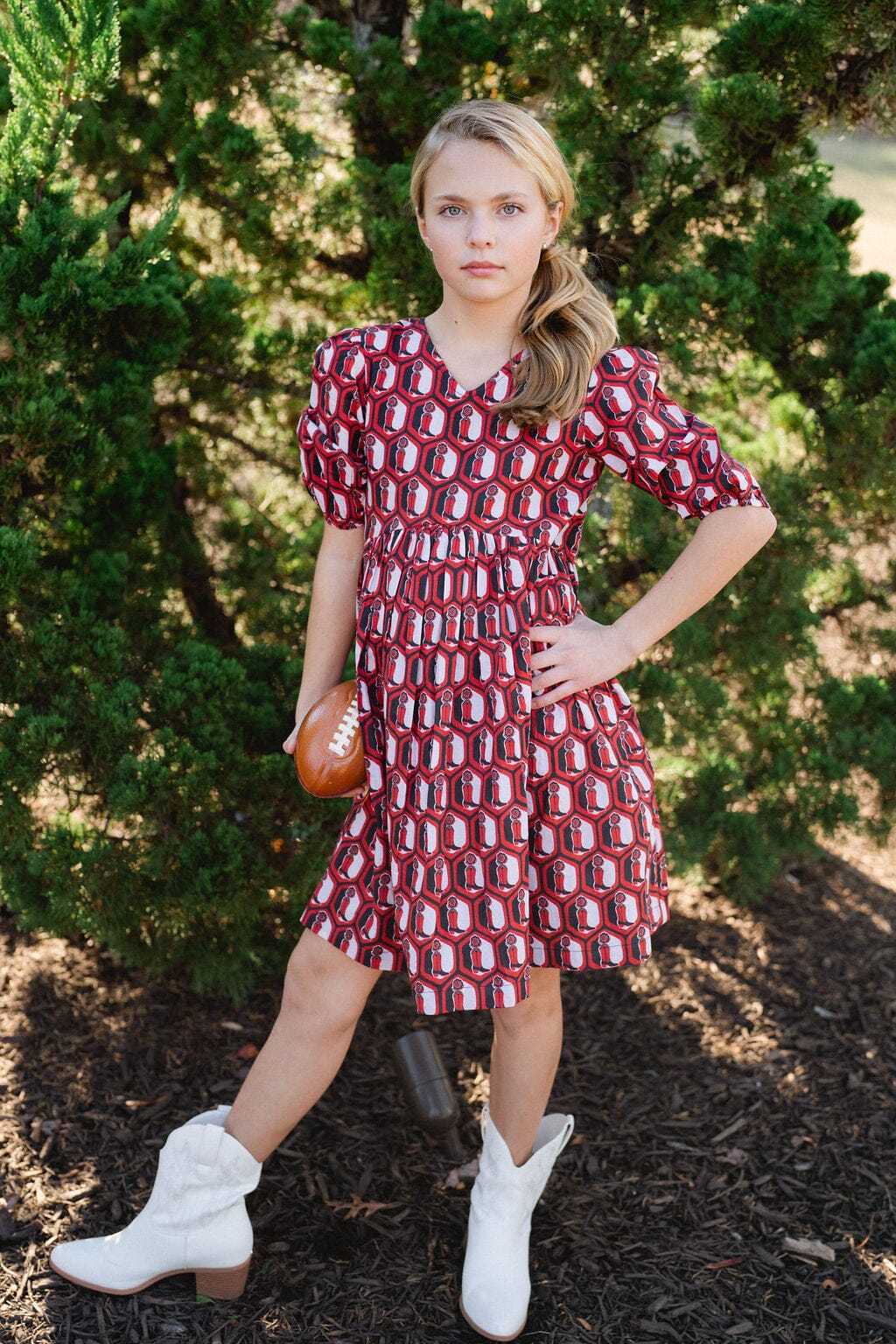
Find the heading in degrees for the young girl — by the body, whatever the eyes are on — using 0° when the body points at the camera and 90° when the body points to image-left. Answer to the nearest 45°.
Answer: approximately 0°
